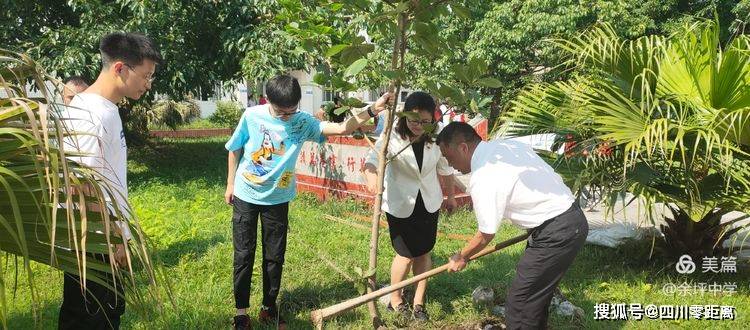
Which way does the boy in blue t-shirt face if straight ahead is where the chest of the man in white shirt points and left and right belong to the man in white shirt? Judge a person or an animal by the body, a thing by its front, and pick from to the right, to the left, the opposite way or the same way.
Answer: to the left

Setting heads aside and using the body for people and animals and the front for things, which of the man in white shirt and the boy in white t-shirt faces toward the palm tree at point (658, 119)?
the boy in white t-shirt

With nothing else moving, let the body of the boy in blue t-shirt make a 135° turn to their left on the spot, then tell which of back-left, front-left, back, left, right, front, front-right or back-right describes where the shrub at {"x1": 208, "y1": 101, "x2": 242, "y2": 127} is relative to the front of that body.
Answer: front-left

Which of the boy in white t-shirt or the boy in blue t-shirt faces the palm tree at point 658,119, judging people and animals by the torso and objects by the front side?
the boy in white t-shirt

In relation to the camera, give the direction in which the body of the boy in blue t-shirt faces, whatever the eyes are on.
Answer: toward the camera

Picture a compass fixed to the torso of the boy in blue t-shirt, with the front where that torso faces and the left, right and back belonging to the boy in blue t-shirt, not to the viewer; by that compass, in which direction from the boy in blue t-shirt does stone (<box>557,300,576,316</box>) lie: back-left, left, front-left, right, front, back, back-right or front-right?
left

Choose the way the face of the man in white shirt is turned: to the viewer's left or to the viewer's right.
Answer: to the viewer's left

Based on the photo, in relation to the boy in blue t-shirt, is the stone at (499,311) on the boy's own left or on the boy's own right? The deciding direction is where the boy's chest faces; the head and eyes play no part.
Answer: on the boy's own left

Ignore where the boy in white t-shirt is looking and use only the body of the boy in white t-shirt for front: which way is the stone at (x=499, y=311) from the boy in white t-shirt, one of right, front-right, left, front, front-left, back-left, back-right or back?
front

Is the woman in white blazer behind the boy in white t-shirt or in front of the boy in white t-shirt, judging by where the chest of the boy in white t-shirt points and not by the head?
in front

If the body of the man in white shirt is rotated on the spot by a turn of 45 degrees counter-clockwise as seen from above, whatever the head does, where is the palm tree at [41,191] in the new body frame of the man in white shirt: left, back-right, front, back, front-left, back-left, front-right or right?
front

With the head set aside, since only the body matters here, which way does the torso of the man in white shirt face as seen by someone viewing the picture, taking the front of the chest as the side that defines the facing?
to the viewer's left

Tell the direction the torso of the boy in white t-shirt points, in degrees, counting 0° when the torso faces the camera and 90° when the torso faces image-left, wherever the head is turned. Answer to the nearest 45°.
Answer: approximately 270°

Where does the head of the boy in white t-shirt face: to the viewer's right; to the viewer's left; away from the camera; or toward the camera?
to the viewer's right

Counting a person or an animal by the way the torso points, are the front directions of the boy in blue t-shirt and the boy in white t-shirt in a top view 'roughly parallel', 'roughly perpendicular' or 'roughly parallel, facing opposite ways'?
roughly perpendicular
